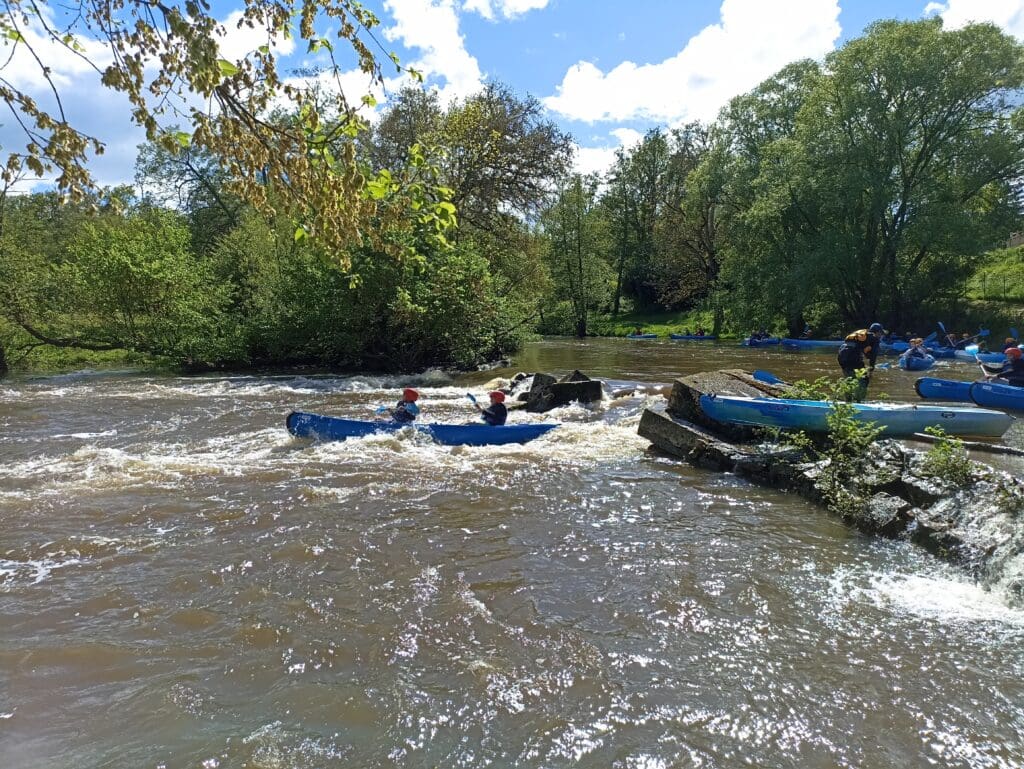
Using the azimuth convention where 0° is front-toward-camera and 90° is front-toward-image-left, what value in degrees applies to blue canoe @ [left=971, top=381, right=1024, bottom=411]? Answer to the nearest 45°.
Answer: approximately 90°

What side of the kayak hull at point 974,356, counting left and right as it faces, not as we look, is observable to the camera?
left

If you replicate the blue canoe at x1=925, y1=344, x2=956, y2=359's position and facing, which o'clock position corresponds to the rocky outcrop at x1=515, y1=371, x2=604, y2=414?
The rocky outcrop is roughly at 10 o'clock from the blue canoe.

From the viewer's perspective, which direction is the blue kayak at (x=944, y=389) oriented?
to the viewer's left

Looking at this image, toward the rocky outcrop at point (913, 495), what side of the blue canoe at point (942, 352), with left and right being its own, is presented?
left

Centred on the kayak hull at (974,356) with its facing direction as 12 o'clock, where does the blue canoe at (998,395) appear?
The blue canoe is roughly at 9 o'clock from the kayak hull.

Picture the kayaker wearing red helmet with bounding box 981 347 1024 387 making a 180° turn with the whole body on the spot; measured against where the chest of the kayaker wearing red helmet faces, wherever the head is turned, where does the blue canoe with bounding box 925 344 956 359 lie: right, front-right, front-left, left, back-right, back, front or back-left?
left

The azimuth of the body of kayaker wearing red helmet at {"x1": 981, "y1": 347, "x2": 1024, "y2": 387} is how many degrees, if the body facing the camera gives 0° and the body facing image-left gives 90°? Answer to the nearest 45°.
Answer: approximately 90°

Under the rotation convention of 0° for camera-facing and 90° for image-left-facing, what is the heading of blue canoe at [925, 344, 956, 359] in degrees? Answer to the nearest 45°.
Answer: approximately 90°

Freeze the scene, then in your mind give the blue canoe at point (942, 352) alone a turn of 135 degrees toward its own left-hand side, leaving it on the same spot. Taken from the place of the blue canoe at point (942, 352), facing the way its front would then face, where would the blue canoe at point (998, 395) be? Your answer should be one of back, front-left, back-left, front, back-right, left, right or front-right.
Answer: front-right

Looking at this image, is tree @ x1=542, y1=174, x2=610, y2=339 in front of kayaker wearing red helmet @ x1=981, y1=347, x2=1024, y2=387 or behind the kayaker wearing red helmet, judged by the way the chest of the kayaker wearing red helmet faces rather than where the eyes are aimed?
in front

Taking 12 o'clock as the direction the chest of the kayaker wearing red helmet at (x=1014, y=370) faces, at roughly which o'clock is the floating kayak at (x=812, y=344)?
The floating kayak is roughly at 2 o'clock from the kayaker wearing red helmet.

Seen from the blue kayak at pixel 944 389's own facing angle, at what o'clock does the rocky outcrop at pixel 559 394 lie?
The rocky outcrop is roughly at 11 o'clock from the blue kayak.
